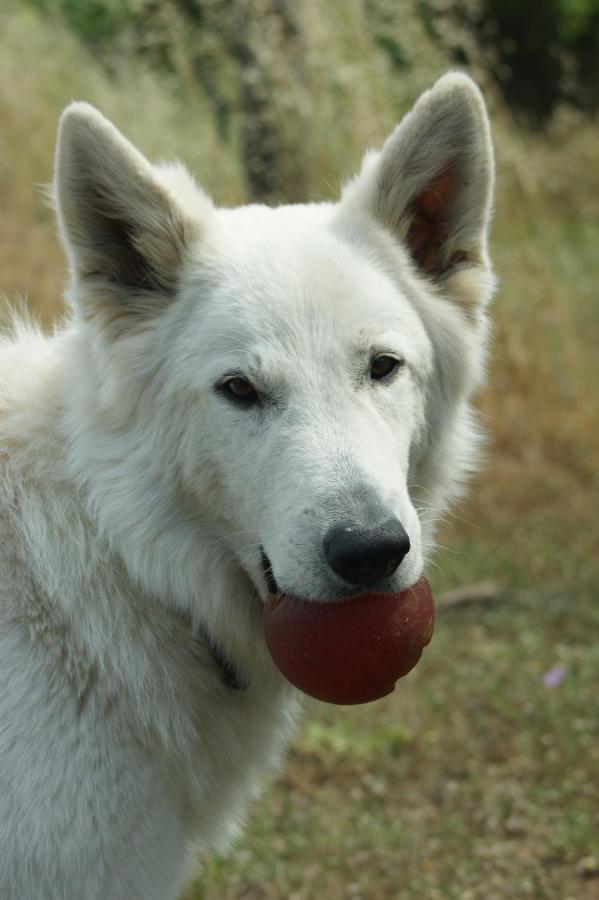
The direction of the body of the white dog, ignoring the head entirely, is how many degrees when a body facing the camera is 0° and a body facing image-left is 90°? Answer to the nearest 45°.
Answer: approximately 315°
